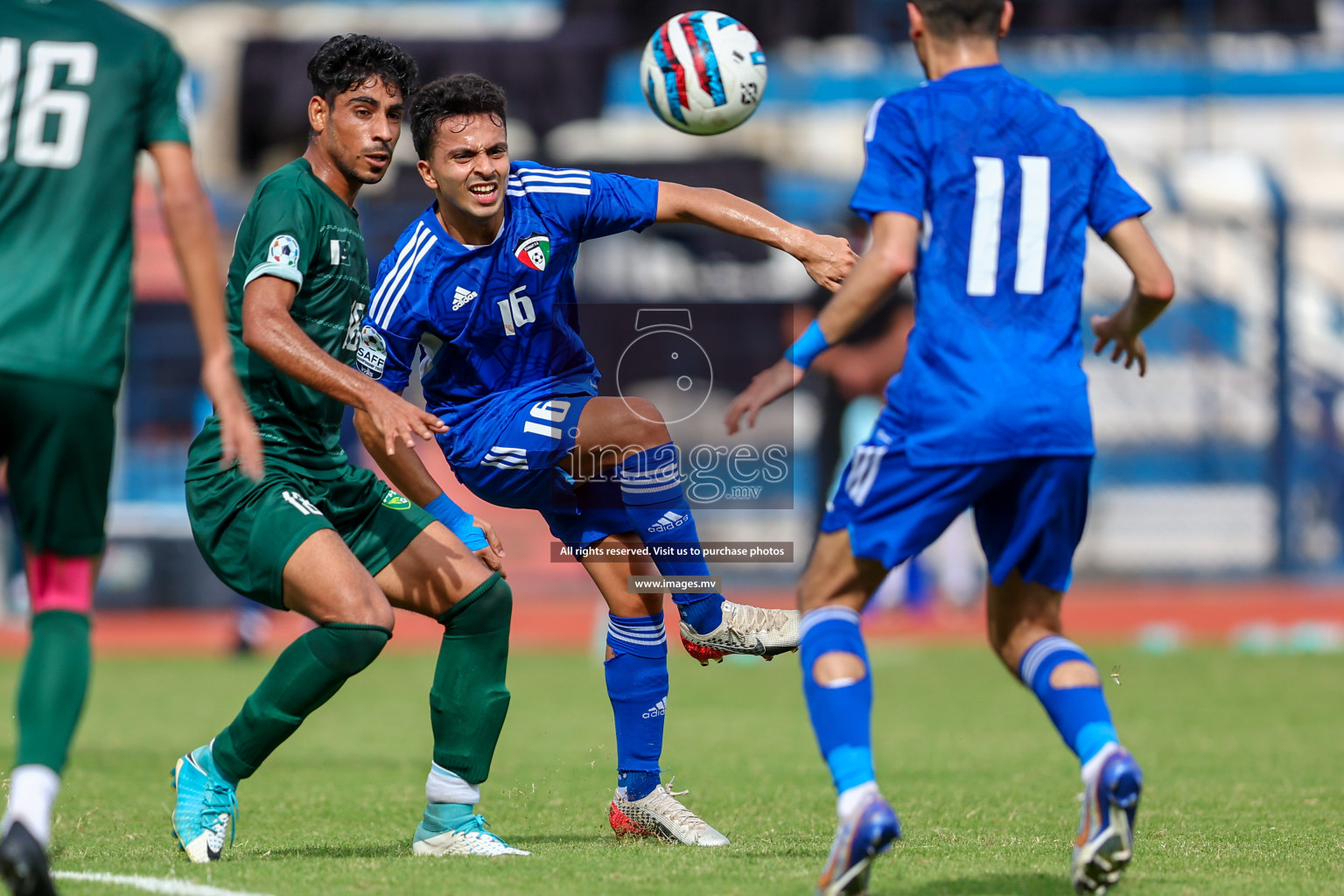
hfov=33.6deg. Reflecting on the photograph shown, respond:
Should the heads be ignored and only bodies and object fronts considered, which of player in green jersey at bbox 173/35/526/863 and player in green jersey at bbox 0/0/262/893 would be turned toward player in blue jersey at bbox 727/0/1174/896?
player in green jersey at bbox 173/35/526/863

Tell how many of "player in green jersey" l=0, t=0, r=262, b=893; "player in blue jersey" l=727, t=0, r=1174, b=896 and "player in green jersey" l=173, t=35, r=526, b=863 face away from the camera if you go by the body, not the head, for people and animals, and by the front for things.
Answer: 2

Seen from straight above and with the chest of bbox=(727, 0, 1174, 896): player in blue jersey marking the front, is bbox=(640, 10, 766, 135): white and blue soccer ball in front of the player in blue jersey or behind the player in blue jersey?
in front

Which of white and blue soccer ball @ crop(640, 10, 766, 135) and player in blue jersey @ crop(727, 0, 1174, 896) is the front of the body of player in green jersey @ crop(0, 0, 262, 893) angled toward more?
the white and blue soccer ball

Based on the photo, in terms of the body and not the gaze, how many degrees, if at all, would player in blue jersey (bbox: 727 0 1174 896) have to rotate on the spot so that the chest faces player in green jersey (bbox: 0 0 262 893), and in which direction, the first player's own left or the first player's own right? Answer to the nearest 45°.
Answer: approximately 90° to the first player's own left

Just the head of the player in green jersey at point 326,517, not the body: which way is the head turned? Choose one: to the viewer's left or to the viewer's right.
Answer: to the viewer's right

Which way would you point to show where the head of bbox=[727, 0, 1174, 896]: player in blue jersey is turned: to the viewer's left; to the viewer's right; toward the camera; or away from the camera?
away from the camera

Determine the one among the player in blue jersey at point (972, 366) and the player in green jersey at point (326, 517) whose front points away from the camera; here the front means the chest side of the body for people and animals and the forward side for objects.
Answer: the player in blue jersey

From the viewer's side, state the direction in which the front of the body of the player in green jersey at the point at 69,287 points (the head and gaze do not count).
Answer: away from the camera

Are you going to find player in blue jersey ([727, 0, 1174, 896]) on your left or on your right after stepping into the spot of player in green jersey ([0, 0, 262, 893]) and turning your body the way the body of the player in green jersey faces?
on your right

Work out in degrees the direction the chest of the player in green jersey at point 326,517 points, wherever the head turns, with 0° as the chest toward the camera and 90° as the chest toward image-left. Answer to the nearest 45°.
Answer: approximately 315°

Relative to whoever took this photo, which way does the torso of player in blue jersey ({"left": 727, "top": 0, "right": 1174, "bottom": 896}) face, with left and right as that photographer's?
facing away from the viewer

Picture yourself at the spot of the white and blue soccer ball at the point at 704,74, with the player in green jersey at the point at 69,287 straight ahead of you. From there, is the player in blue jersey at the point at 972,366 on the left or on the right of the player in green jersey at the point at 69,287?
left

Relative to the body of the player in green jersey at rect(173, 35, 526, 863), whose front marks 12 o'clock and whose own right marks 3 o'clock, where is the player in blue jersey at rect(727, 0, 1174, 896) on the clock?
The player in blue jersey is roughly at 12 o'clock from the player in green jersey.

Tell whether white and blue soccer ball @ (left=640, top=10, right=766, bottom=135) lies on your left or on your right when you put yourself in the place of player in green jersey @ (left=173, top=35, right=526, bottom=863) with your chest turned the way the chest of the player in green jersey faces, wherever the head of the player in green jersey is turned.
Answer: on your left
